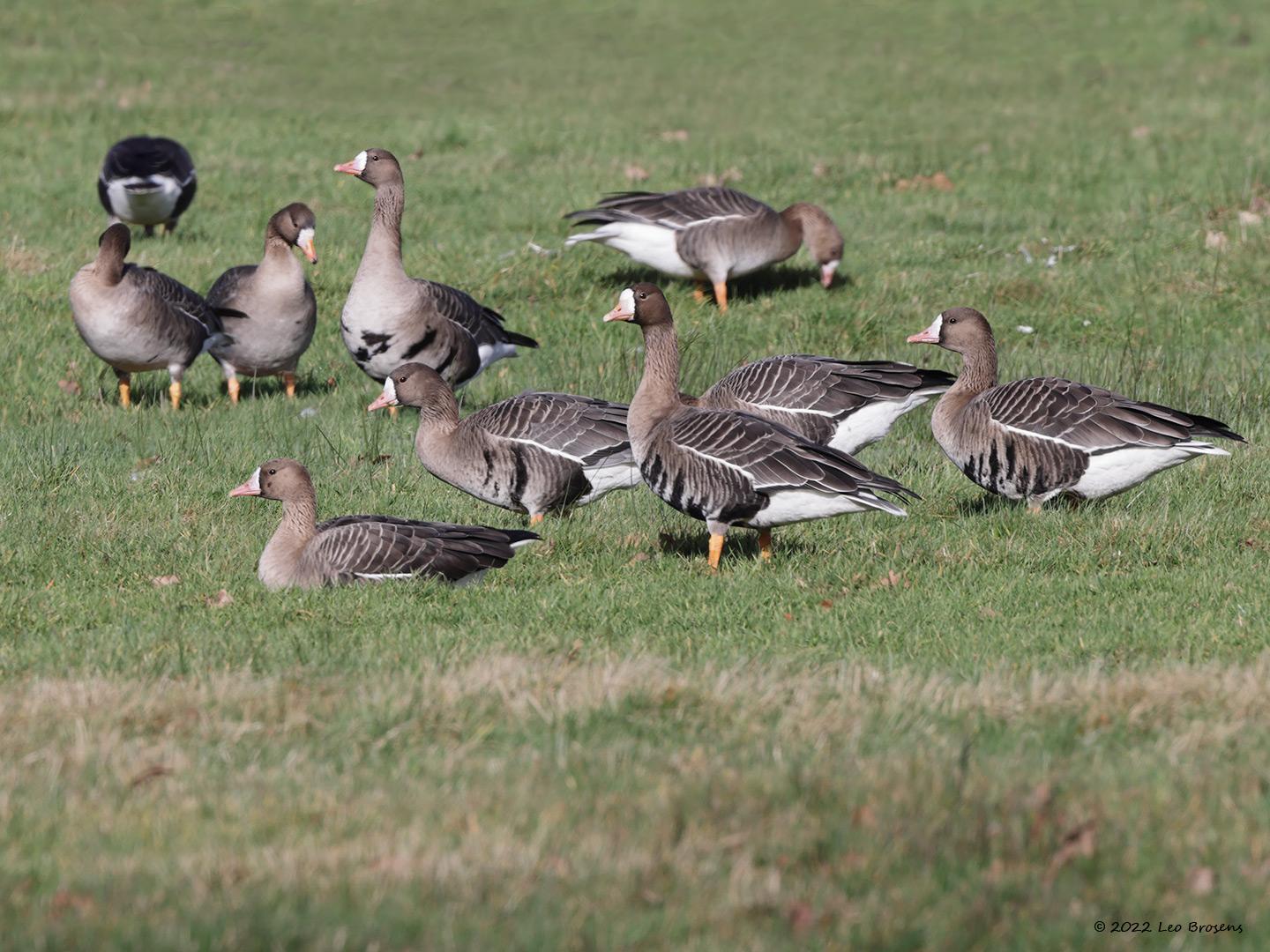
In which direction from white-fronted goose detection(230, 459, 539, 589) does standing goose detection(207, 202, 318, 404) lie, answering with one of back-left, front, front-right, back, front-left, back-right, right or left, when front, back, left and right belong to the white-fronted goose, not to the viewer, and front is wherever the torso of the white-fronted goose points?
right

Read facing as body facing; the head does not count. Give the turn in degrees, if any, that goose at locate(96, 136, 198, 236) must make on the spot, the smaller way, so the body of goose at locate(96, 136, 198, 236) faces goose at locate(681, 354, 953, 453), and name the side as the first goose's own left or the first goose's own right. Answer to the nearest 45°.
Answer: approximately 135° to the first goose's own right

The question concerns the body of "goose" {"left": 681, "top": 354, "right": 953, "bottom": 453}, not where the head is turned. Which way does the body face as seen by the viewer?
to the viewer's left

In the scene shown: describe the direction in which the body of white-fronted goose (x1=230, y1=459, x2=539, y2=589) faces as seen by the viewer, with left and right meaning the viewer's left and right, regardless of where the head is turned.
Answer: facing to the left of the viewer

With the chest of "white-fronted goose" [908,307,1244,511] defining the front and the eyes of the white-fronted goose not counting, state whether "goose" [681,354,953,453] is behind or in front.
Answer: in front

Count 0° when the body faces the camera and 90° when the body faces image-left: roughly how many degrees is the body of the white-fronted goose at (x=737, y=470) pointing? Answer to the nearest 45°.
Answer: approximately 90°

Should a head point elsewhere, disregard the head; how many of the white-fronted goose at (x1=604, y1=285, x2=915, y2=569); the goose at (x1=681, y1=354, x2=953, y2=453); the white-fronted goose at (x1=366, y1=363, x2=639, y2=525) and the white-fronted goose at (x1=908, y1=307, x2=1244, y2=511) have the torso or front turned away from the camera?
0

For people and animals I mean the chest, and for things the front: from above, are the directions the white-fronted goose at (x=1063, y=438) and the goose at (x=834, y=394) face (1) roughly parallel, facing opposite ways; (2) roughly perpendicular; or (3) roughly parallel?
roughly parallel

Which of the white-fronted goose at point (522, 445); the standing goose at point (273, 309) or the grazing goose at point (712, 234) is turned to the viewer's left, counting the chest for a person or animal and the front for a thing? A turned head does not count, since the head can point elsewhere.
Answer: the white-fronted goose

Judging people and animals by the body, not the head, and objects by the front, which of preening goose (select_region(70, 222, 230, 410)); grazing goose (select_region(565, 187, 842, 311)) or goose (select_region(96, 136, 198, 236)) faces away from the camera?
the goose

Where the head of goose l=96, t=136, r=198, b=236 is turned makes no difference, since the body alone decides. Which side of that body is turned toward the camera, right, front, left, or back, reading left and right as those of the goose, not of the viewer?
back

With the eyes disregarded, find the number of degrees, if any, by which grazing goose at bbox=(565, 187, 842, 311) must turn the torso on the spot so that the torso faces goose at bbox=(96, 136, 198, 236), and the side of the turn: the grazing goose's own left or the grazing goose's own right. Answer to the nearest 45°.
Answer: approximately 180°

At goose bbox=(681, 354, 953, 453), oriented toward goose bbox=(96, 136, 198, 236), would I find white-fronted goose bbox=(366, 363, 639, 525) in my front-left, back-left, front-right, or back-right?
front-left

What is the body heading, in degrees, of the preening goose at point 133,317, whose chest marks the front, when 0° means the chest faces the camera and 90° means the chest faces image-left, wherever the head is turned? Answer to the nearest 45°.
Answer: approximately 45°

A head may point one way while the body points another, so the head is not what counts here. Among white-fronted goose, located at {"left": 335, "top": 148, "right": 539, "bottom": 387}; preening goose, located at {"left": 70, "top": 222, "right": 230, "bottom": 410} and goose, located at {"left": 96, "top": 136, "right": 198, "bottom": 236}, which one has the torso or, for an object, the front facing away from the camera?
the goose

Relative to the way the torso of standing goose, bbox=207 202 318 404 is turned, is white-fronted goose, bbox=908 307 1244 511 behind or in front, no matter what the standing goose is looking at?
in front

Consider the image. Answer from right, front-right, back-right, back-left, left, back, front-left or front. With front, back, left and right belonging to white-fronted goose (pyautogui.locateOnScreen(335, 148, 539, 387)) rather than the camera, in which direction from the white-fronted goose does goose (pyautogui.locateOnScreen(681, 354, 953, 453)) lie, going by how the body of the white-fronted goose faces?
left

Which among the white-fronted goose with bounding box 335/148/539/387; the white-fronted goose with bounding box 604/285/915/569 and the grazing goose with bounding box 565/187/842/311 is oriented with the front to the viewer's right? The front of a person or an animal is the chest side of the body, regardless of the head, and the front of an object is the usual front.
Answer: the grazing goose

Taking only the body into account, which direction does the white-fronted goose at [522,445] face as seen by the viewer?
to the viewer's left
